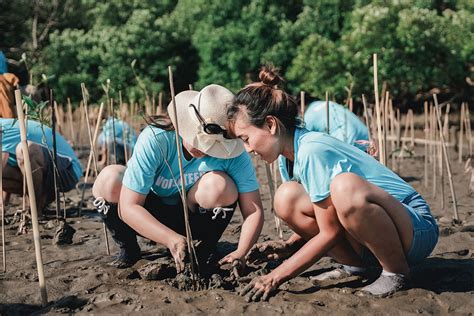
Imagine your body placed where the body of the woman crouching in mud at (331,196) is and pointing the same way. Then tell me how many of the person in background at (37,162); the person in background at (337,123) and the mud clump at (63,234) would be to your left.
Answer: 0

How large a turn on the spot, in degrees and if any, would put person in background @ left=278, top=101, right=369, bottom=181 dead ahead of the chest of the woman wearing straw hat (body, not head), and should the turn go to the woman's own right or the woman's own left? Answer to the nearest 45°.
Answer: approximately 135° to the woman's own left

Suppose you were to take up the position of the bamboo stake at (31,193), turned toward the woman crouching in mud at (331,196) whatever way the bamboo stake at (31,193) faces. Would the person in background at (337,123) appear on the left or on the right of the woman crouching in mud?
left

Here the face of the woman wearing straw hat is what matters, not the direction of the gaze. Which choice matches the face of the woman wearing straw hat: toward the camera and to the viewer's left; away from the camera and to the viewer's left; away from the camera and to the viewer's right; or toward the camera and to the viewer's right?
toward the camera and to the viewer's right

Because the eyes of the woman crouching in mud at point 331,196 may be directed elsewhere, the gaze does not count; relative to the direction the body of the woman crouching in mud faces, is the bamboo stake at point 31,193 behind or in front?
in front

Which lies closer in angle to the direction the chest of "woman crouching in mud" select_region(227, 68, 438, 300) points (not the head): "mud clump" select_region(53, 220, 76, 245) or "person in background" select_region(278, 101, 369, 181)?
the mud clump

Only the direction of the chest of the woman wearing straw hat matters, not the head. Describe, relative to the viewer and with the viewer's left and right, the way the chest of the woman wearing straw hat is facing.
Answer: facing the viewer

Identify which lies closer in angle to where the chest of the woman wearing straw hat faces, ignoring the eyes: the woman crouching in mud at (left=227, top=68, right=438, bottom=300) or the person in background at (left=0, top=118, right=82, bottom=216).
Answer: the woman crouching in mud

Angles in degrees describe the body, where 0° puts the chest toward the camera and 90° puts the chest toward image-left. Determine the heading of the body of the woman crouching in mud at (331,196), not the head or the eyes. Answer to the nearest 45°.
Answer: approximately 90°

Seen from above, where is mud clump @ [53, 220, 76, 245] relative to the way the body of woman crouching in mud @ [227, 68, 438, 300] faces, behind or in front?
in front

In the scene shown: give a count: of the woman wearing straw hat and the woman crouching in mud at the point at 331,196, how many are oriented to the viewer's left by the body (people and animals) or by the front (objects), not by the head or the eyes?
1

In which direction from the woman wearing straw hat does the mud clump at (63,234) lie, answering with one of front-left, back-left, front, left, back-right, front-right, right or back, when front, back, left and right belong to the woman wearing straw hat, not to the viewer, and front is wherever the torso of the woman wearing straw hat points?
back-right

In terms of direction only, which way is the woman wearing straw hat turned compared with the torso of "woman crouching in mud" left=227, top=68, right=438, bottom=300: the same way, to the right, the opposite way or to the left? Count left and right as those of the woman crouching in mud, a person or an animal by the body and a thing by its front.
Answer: to the left

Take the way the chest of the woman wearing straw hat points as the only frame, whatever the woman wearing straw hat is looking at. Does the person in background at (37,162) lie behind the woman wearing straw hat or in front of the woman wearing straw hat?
behind
